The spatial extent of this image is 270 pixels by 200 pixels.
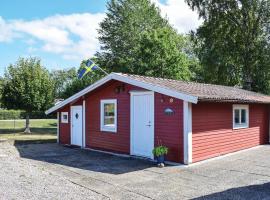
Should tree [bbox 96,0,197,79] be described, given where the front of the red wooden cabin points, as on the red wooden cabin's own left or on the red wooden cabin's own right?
on the red wooden cabin's own right

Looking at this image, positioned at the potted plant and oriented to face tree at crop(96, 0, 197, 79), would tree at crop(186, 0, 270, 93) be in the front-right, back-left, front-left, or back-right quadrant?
front-right

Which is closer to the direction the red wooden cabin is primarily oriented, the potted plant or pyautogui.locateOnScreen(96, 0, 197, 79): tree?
the potted plant

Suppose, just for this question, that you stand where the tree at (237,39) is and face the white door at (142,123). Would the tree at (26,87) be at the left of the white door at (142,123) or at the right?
right

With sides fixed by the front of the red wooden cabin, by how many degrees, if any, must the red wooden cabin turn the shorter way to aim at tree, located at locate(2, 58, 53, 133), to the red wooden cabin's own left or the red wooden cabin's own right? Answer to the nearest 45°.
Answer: approximately 90° to the red wooden cabin's own right

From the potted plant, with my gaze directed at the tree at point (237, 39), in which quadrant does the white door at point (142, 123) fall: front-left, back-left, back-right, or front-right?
front-left

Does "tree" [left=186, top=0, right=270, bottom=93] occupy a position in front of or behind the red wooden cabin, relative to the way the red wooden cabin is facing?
behind

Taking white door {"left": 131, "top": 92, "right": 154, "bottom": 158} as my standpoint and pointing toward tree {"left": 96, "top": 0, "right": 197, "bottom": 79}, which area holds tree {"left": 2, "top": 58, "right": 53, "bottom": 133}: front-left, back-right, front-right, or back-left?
front-left

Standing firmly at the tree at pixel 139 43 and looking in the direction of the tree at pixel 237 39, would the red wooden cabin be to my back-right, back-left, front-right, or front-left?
front-right

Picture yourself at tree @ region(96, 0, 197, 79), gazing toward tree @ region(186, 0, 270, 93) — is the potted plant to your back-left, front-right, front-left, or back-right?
front-right

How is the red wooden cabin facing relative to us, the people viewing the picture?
facing the viewer and to the left of the viewer
